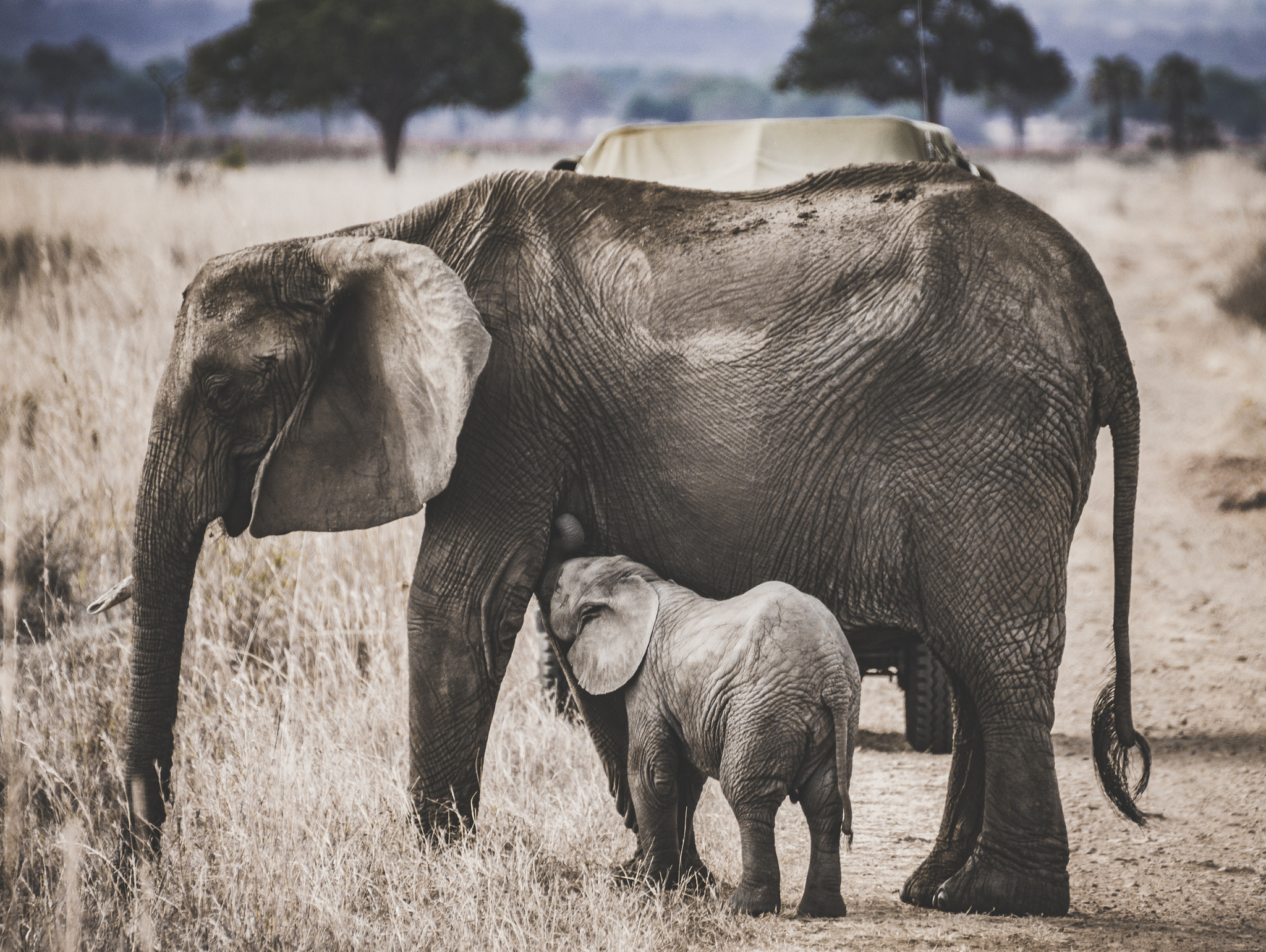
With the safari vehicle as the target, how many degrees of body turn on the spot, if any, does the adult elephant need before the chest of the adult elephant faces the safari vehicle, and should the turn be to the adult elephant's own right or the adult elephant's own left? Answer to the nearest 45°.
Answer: approximately 90° to the adult elephant's own right

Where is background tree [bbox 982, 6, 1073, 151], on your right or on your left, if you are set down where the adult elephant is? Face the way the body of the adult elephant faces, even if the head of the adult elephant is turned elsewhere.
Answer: on your right

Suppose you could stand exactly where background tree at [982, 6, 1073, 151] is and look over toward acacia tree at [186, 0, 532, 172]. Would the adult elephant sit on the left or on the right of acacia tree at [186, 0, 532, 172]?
left

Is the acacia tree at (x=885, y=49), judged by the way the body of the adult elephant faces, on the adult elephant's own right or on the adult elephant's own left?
on the adult elephant's own right

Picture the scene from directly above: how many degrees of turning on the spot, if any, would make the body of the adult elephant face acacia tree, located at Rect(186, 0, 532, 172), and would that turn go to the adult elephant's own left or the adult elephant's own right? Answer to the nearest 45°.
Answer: approximately 90° to the adult elephant's own right

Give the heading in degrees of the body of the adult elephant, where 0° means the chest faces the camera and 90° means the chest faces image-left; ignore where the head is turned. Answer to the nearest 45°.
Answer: approximately 90°
